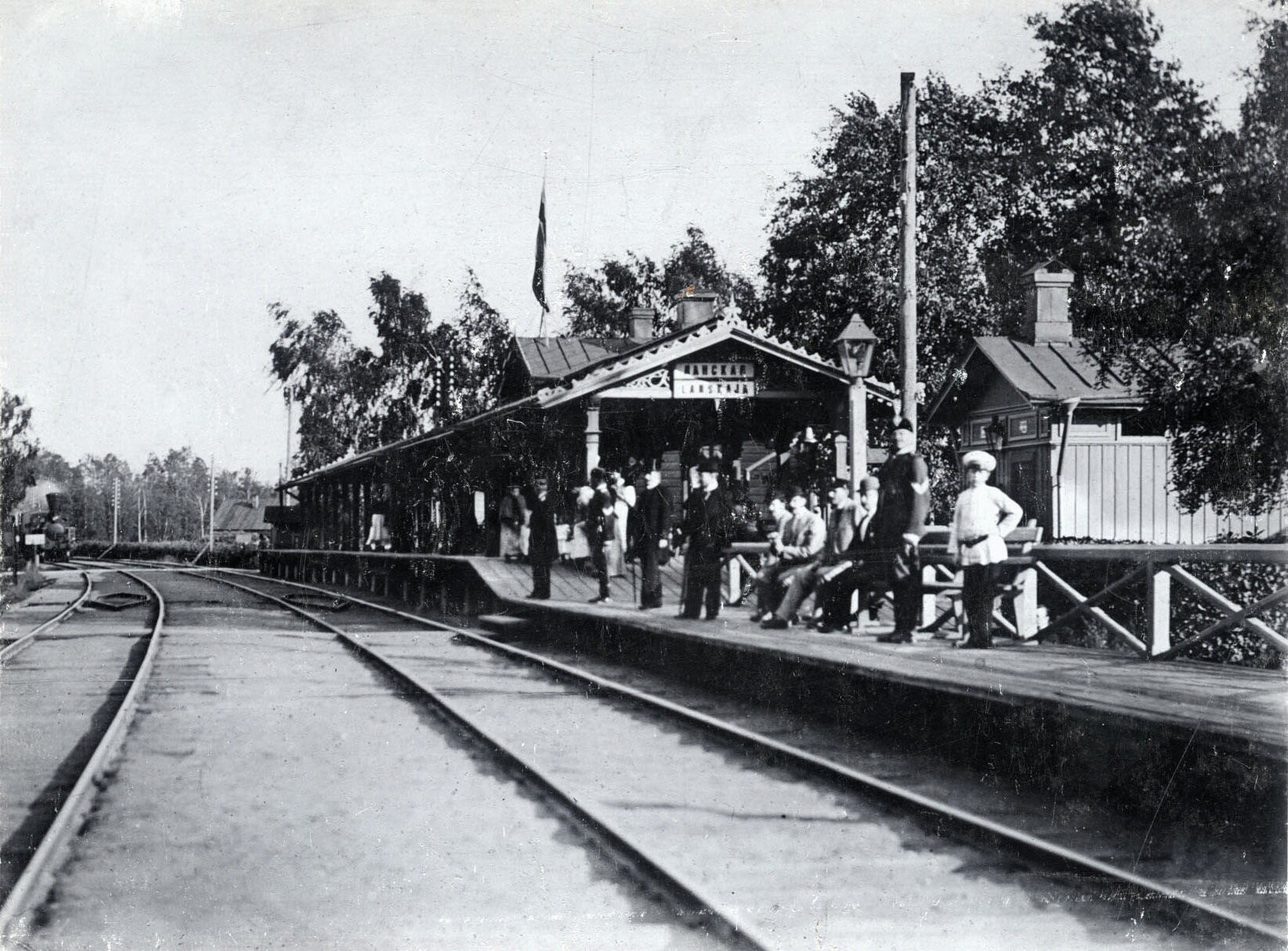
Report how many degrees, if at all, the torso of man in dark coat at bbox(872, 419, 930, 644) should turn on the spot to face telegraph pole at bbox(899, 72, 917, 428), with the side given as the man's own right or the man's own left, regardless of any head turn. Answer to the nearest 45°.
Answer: approximately 135° to the man's own right

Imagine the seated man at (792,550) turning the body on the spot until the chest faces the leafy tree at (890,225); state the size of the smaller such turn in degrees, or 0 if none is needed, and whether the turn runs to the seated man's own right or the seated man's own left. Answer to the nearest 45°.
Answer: approximately 135° to the seated man's own right

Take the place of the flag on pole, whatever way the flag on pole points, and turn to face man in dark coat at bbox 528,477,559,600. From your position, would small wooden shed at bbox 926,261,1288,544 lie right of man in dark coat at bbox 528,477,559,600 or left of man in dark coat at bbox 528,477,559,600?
left

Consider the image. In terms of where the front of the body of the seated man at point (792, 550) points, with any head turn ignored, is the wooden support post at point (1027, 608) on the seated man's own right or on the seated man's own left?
on the seated man's own left

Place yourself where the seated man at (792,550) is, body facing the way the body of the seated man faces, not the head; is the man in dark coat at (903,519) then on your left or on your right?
on your left

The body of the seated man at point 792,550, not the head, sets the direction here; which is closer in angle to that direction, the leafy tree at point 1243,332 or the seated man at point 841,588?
the seated man

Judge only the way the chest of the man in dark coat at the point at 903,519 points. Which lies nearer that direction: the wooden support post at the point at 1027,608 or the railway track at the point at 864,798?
the railway track
